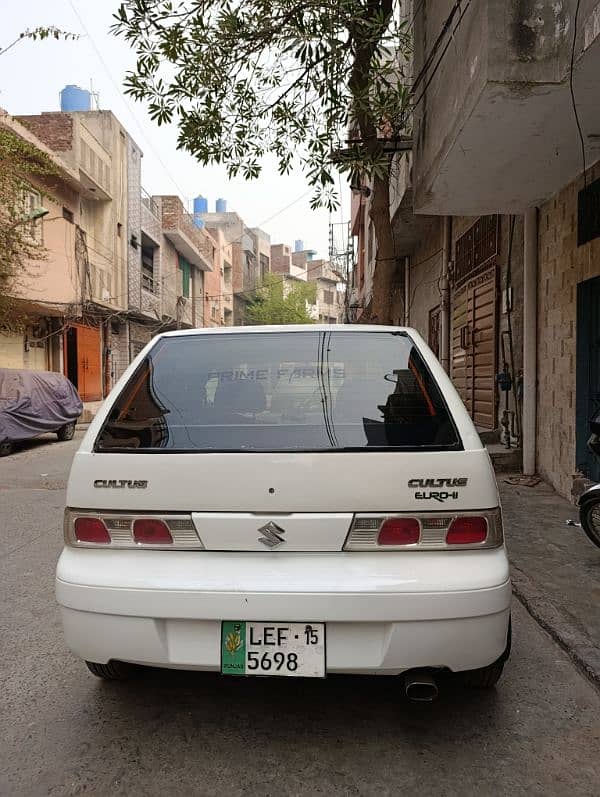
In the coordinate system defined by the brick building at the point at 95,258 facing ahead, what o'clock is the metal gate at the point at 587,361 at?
The metal gate is roughly at 1 o'clock from the brick building.

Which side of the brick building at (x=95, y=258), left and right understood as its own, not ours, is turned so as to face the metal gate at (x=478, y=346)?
front

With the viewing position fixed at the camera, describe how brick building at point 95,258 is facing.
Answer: facing the viewer and to the right of the viewer

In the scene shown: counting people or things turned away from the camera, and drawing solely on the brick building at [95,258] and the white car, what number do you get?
1

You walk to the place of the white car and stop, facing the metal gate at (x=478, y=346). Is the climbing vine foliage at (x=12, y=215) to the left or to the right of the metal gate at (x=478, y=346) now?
left

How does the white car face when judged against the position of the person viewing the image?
facing away from the viewer

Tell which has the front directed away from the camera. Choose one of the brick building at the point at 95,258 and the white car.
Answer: the white car

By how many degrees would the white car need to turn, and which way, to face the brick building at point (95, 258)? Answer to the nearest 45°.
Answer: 0° — it already faces it

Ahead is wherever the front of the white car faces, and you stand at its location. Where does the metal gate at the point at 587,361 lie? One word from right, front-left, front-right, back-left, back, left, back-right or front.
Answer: front-right

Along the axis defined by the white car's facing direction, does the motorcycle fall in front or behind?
in front
